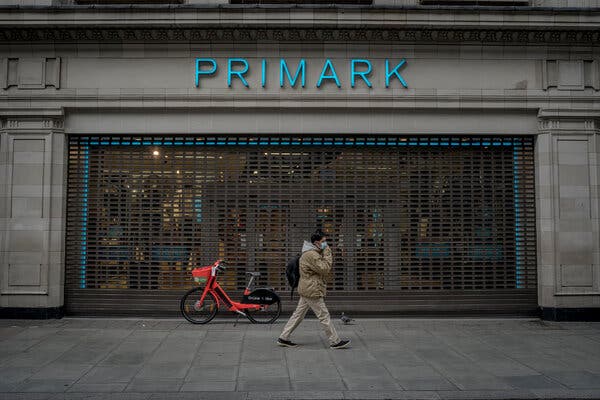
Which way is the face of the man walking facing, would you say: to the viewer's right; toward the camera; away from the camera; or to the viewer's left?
to the viewer's right

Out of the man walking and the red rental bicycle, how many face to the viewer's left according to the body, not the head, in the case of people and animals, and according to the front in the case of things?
1

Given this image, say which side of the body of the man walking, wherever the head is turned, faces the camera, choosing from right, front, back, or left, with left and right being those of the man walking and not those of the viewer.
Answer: right

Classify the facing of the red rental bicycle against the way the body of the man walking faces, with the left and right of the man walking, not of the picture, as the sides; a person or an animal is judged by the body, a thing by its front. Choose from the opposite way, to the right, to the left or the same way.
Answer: the opposite way

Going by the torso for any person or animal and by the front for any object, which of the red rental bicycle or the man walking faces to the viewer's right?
the man walking

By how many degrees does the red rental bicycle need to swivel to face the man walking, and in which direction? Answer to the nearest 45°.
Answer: approximately 135° to its left

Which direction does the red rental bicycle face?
to the viewer's left

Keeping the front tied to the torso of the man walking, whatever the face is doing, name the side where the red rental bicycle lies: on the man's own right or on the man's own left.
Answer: on the man's own left
